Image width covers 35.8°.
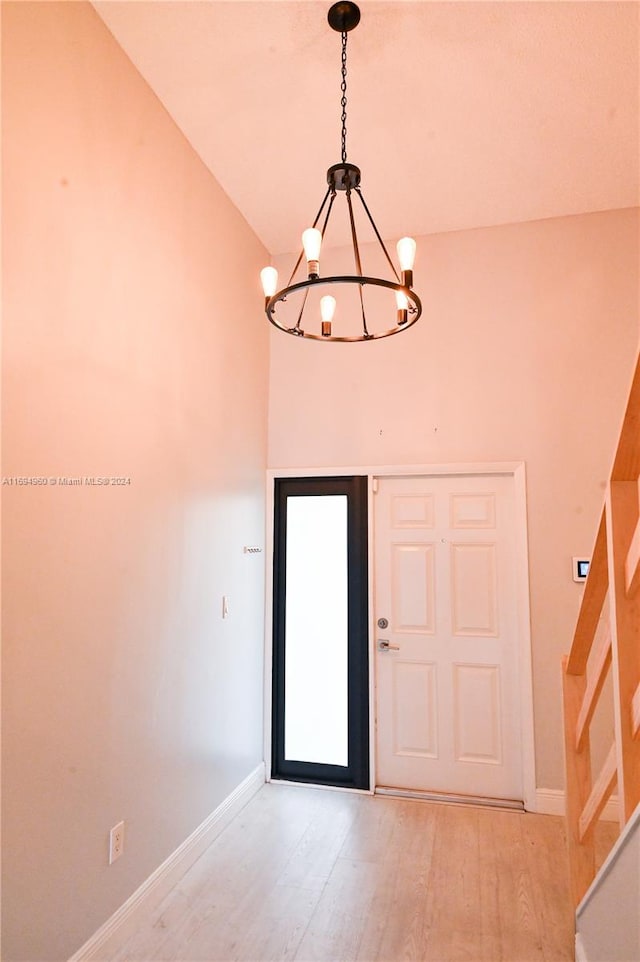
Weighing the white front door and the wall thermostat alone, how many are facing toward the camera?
2

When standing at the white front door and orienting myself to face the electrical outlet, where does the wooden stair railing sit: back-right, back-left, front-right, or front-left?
front-left

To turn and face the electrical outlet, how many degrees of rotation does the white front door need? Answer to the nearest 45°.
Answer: approximately 45° to its right

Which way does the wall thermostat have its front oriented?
toward the camera

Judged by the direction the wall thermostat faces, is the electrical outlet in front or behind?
in front

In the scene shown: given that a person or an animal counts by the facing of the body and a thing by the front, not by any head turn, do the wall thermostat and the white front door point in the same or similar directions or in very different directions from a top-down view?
same or similar directions
